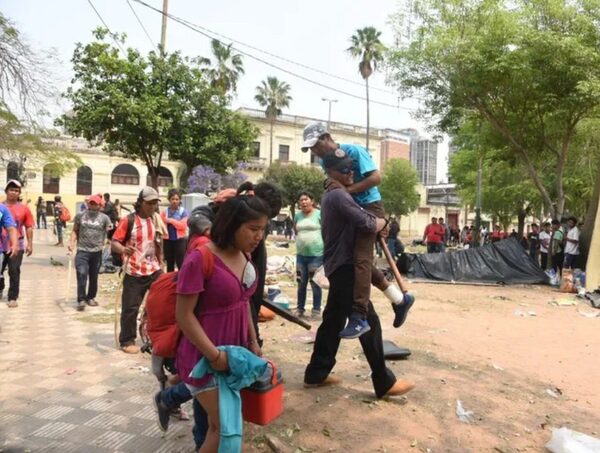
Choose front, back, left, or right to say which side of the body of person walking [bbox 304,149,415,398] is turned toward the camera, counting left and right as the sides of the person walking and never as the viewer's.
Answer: right

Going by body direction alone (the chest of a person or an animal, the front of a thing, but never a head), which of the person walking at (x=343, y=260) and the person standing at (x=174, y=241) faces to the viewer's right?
the person walking at (x=343, y=260)

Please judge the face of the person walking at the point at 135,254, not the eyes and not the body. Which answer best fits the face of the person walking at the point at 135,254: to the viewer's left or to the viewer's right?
to the viewer's right
